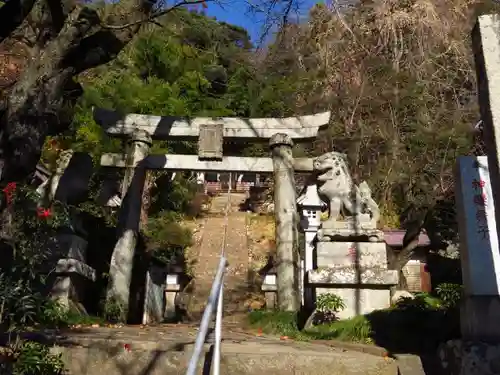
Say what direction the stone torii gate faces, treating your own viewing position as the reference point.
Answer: facing the viewer

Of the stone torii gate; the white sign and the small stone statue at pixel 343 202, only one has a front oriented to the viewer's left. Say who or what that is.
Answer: the small stone statue

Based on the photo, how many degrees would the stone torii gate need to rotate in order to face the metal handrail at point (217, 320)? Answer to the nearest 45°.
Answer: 0° — it already faces it

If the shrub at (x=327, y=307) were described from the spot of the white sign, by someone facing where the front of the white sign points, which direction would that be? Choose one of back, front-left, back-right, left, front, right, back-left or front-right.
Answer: back-right

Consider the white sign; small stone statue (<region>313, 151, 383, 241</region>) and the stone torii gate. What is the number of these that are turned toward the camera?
2

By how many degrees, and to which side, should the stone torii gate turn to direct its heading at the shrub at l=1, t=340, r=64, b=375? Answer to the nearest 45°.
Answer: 0° — it already faces it

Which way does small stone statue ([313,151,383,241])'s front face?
to the viewer's left

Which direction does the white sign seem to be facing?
toward the camera

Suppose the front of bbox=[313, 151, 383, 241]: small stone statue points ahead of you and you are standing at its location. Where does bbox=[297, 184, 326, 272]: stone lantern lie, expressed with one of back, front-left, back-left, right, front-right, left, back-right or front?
right

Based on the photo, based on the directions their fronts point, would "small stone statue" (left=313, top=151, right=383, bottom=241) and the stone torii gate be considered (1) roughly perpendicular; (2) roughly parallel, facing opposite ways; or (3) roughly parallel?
roughly perpendicular

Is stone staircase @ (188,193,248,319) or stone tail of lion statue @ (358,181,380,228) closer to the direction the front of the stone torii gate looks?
the stone tail of lion statue

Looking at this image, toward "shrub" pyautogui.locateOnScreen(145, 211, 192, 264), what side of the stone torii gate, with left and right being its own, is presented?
back

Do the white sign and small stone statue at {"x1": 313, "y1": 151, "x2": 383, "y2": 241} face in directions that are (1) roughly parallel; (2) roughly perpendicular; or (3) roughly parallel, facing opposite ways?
roughly perpendicular

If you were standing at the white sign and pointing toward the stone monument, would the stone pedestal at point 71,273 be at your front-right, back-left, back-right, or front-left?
front-left

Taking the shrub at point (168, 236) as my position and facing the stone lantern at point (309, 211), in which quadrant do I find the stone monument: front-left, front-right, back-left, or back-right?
front-right
